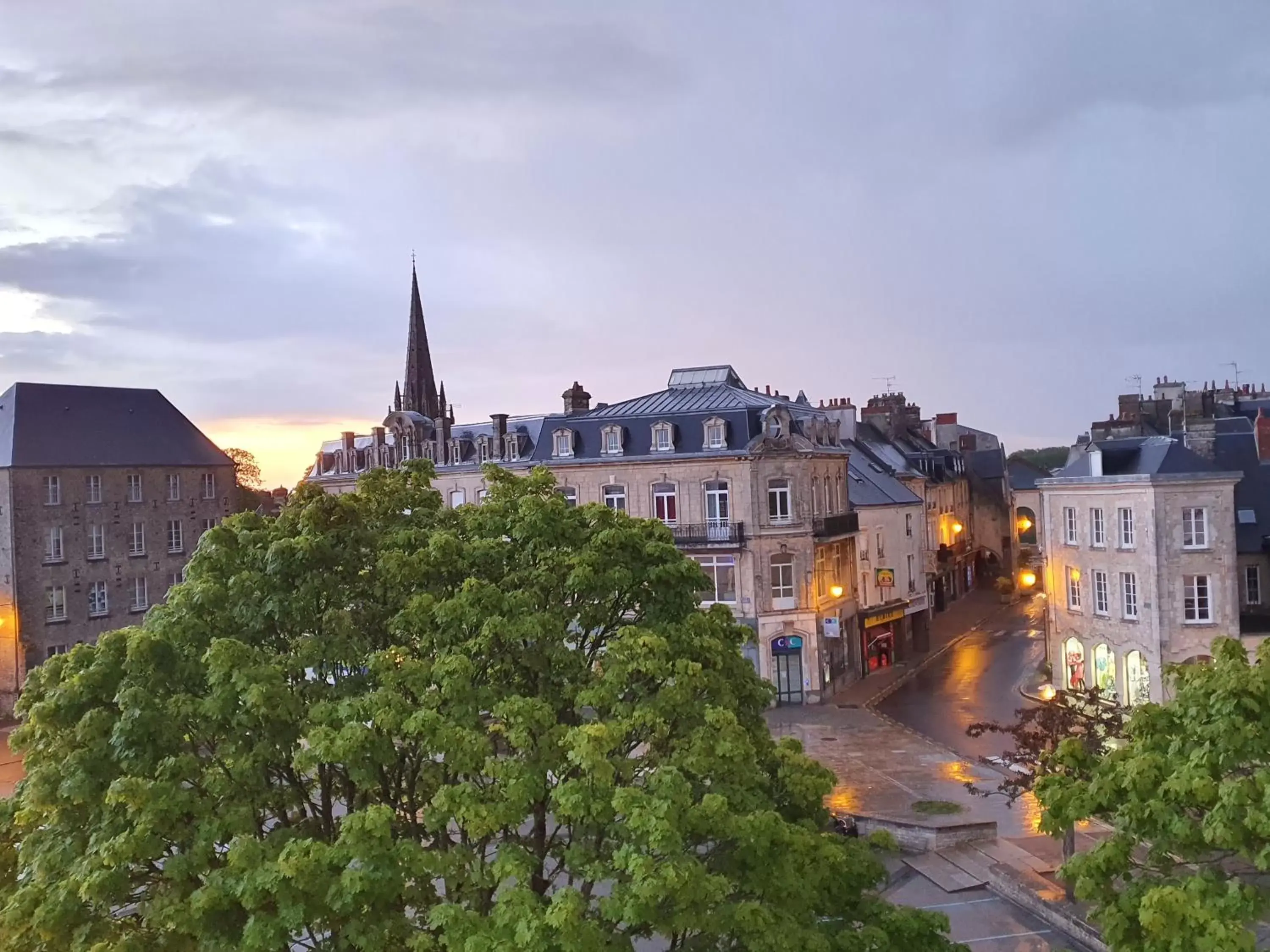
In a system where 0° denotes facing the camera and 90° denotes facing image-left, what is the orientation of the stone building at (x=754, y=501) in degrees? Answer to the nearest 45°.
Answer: approximately 0°

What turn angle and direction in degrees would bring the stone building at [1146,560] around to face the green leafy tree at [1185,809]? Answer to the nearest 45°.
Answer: approximately 45° to its left

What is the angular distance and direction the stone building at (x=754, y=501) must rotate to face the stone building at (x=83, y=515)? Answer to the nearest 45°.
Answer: approximately 90° to its right

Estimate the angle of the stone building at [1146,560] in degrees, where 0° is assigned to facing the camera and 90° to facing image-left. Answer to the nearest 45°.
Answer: approximately 45°

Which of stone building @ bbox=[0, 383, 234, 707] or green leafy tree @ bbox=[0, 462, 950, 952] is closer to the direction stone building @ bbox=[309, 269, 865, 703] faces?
the green leafy tree

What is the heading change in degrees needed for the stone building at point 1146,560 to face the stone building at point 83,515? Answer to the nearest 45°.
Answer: approximately 45° to its right
